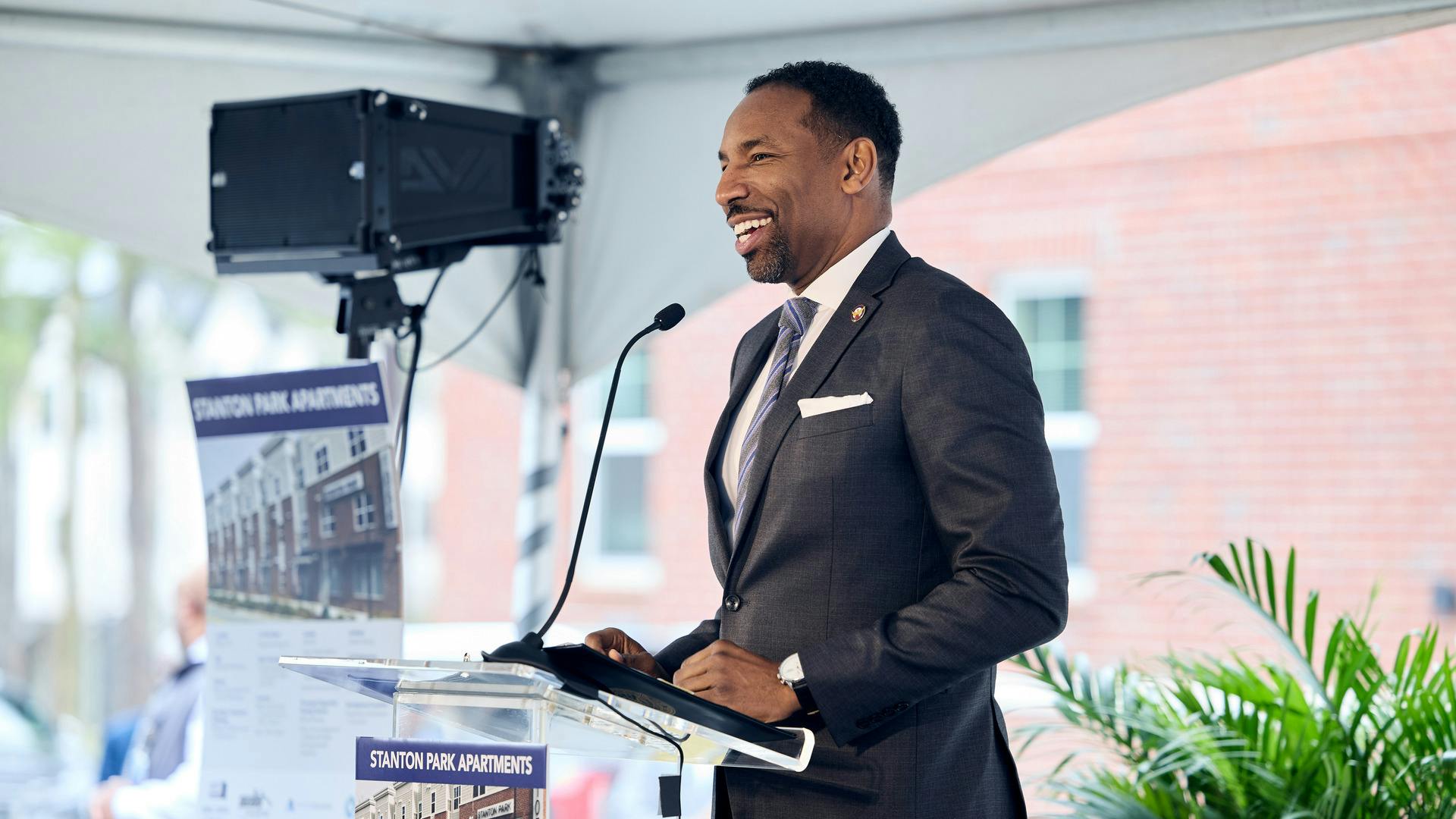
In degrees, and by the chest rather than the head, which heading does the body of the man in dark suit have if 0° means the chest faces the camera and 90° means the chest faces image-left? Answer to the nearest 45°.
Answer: approximately 45°

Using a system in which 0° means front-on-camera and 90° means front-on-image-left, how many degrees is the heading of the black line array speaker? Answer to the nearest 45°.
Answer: approximately 45°

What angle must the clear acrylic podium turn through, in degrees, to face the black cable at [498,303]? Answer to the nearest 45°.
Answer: approximately 135° to its right

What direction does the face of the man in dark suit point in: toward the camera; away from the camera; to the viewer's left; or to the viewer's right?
to the viewer's left
